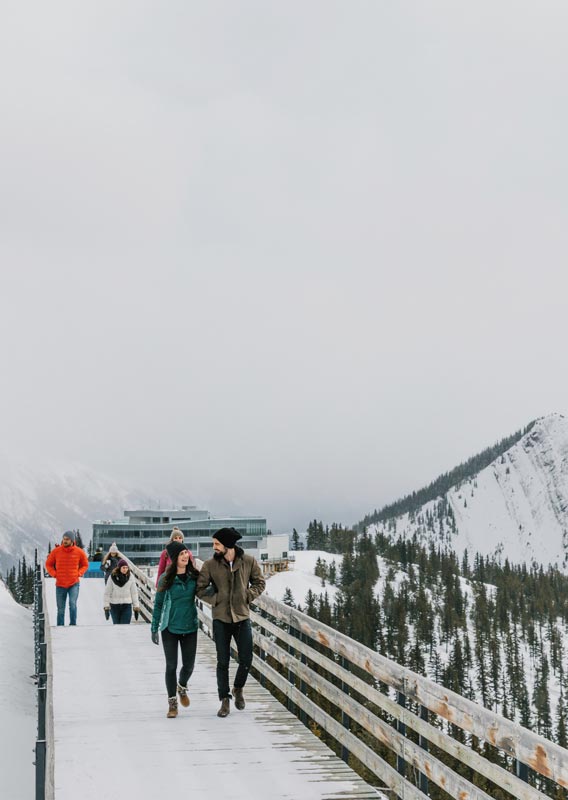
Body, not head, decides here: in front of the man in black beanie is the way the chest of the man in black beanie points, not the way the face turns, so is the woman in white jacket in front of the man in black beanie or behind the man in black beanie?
behind

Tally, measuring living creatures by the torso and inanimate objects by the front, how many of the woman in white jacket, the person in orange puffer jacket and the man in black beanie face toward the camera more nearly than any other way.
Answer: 3

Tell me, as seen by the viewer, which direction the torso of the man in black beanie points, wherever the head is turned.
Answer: toward the camera

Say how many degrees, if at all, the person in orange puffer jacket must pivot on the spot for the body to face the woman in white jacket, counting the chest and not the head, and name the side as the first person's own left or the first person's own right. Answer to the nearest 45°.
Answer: approximately 135° to the first person's own left

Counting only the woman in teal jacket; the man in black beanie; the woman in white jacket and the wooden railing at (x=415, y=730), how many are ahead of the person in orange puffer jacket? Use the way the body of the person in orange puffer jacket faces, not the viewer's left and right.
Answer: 3

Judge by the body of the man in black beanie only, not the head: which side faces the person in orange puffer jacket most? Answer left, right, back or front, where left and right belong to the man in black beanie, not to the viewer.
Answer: back

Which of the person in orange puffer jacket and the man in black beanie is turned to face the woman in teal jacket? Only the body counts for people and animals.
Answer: the person in orange puffer jacket

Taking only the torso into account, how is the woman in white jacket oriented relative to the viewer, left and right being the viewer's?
facing the viewer

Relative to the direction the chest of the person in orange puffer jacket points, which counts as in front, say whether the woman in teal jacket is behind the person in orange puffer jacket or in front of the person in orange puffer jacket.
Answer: in front

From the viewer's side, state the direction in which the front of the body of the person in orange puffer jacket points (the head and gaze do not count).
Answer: toward the camera

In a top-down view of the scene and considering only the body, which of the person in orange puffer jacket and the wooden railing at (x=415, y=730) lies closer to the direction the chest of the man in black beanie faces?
the wooden railing
